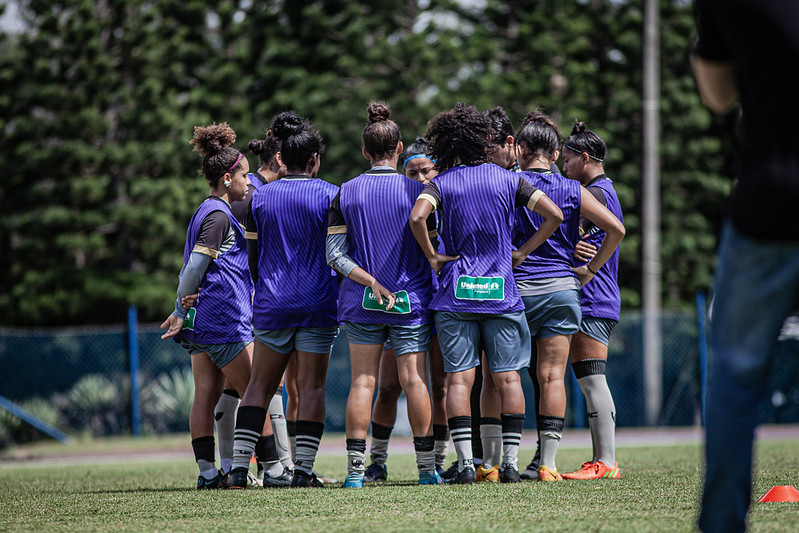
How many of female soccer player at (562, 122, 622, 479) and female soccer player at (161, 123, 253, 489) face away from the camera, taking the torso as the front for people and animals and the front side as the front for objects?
0

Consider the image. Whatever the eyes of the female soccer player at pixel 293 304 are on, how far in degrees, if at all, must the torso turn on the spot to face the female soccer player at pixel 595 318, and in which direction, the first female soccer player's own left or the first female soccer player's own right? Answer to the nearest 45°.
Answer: approximately 90° to the first female soccer player's own right

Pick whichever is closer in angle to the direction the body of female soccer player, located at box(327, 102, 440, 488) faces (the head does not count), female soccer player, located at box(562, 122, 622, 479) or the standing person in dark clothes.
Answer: the female soccer player

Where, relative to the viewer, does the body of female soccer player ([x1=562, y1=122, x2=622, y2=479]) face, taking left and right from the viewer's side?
facing to the left of the viewer

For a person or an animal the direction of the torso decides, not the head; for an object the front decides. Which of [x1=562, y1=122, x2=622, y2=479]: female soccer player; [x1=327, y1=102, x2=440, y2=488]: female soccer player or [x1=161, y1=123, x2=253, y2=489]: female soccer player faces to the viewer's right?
[x1=161, y1=123, x2=253, y2=489]: female soccer player

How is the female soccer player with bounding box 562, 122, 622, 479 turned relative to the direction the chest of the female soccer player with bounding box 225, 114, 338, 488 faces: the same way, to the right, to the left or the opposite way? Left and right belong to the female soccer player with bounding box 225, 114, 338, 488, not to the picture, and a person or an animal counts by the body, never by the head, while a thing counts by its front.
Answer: to the left

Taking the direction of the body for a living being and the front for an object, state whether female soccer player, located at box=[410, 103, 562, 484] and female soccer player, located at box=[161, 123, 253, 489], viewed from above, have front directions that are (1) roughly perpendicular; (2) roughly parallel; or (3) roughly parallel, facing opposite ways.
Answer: roughly perpendicular

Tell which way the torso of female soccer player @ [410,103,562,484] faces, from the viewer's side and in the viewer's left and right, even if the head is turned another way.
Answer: facing away from the viewer

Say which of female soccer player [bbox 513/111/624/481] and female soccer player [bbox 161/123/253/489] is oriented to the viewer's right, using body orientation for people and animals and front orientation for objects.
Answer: female soccer player [bbox 161/123/253/489]

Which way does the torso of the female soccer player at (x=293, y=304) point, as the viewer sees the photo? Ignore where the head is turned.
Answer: away from the camera

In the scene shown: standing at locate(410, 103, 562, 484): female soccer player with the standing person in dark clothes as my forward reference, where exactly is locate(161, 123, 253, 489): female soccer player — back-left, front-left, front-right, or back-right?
back-right

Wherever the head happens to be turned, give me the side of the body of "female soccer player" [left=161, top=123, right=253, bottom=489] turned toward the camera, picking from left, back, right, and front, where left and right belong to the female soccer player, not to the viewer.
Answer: right

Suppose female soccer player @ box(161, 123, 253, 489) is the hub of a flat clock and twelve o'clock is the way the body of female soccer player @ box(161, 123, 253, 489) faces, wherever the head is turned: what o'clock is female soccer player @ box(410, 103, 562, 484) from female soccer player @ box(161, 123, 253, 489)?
female soccer player @ box(410, 103, 562, 484) is roughly at 1 o'clock from female soccer player @ box(161, 123, 253, 489).

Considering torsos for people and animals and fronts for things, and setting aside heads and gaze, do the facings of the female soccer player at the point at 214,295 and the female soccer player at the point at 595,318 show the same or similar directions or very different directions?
very different directions

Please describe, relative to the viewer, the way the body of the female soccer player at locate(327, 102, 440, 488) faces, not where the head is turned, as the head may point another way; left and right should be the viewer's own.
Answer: facing away from the viewer

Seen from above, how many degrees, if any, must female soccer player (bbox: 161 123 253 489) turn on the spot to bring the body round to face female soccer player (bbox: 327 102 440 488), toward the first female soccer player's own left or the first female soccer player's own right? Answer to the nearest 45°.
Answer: approximately 45° to the first female soccer player's own right

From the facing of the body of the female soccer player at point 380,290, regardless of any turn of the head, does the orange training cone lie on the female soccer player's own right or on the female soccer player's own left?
on the female soccer player's own right

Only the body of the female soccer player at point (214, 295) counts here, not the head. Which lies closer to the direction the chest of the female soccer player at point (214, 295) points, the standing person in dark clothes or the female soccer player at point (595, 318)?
the female soccer player
